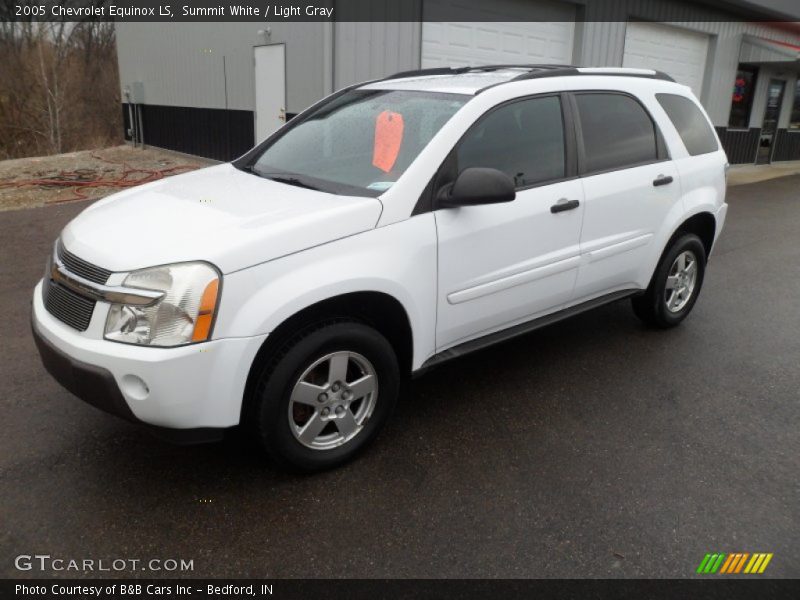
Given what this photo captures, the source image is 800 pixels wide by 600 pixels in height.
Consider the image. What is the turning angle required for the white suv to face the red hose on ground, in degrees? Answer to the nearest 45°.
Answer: approximately 90° to its right

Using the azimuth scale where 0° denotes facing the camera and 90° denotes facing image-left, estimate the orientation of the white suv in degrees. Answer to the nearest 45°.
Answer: approximately 45°

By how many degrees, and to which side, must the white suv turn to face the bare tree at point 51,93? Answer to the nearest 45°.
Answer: approximately 90° to its right
